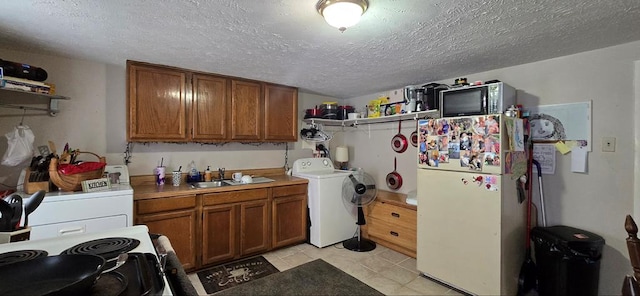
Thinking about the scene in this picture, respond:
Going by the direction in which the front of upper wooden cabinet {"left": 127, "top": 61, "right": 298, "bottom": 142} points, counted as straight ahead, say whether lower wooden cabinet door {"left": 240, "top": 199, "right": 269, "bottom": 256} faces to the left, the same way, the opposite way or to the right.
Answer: the same way

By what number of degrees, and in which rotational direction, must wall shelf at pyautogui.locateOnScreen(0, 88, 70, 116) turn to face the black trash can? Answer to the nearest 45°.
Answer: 0° — it already faces it

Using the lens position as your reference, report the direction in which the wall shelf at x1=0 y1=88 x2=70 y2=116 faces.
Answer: facing the viewer and to the right of the viewer

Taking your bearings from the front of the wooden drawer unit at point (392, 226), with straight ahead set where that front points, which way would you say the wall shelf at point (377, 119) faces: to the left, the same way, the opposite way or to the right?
the same way

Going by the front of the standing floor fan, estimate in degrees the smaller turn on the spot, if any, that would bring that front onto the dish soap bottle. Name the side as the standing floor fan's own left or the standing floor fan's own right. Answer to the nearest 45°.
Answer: approximately 90° to the standing floor fan's own right

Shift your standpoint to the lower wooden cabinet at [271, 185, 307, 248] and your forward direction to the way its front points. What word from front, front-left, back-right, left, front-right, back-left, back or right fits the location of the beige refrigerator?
front

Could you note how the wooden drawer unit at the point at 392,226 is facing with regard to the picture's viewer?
facing the viewer and to the left of the viewer

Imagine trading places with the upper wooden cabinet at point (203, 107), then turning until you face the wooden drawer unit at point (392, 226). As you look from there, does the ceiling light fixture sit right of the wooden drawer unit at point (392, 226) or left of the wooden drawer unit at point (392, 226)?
right

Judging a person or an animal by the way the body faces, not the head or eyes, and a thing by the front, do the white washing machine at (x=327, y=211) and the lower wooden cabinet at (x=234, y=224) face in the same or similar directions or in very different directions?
same or similar directions

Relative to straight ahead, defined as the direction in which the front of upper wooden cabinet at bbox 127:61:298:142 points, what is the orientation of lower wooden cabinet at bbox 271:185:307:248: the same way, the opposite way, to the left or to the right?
the same way

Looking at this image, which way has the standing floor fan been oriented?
toward the camera

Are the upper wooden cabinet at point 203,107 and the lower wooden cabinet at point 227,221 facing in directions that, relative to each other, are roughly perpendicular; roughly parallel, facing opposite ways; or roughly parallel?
roughly parallel

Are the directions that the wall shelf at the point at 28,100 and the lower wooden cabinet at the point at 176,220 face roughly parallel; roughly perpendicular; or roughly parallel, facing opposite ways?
roughly parallel

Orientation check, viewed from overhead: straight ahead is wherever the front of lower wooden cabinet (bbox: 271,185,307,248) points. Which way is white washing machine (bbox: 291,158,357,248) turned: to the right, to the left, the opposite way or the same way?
the same way

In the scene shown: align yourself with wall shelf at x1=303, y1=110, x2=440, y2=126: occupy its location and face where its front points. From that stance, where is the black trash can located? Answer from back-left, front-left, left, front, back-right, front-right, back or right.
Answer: left

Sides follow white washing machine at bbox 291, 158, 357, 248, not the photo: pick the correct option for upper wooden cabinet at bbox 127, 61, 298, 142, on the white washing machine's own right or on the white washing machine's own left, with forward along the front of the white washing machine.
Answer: on the white washing machine's own right

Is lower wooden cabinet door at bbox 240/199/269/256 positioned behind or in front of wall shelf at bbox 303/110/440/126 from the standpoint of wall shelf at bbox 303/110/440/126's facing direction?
in front
